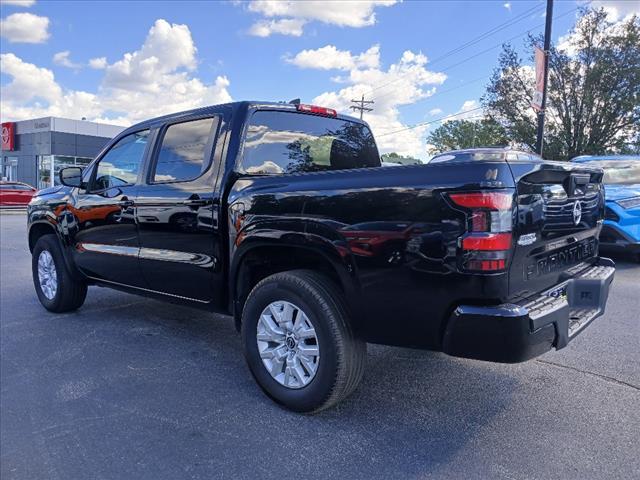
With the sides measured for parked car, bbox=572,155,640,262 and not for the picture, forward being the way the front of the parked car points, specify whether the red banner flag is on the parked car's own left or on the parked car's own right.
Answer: on the parked car's own right

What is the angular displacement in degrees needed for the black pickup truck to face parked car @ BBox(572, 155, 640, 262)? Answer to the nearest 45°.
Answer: approximately 90° to its right

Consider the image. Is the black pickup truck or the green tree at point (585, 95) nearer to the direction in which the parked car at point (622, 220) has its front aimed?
the black pickup truck

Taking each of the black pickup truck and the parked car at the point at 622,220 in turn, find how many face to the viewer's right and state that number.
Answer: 0

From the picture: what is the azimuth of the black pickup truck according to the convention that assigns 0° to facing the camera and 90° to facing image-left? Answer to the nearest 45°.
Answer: approximately 135°

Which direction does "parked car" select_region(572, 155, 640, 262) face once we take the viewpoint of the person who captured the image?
facing the viewer and to the left of the viewer

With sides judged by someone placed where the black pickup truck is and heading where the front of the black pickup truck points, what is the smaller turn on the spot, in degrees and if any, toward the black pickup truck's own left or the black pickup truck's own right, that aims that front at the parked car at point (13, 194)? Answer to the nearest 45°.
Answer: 0° — it already faces it

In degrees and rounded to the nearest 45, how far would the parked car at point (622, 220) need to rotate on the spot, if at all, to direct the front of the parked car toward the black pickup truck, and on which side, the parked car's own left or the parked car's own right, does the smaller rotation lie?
approximately 45° to the parked car's own right

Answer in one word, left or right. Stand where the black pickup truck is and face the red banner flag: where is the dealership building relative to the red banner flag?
left

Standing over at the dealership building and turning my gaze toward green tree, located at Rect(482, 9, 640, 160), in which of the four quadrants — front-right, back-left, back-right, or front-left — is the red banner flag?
front-right

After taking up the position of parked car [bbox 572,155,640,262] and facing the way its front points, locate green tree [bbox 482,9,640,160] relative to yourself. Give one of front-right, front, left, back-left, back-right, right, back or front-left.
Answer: back-right
